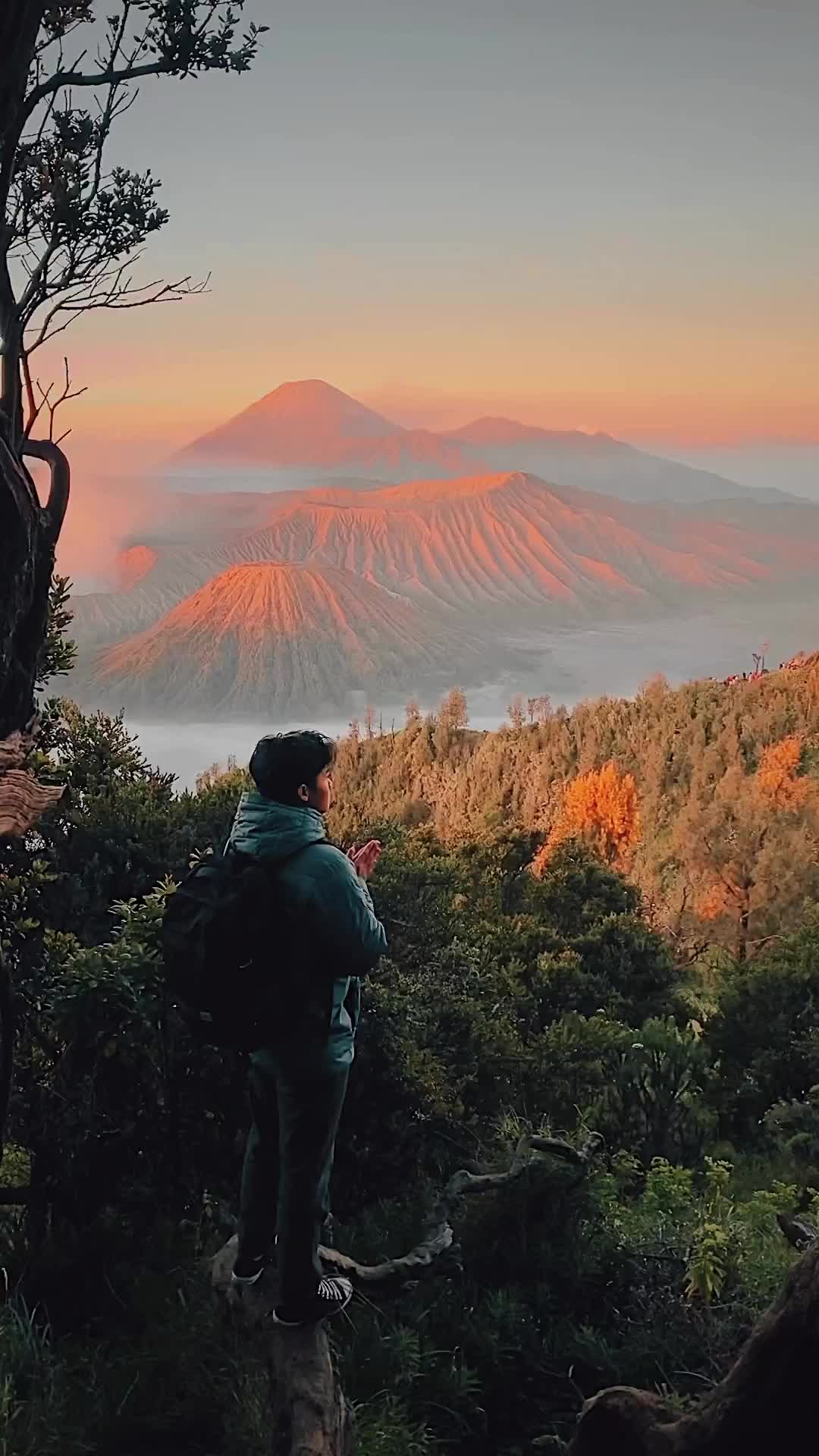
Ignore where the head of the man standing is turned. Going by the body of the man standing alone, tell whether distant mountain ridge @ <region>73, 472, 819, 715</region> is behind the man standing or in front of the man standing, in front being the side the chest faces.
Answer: in front

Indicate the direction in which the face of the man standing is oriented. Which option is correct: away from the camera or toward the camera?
away from the camera

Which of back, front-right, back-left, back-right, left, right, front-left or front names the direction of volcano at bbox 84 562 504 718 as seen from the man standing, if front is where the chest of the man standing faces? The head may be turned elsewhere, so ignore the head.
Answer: front-left

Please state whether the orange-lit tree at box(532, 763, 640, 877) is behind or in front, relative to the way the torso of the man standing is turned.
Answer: in front

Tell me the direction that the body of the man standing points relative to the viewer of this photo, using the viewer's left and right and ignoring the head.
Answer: facing away from the viewer and to the right of the viewer
